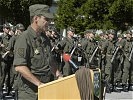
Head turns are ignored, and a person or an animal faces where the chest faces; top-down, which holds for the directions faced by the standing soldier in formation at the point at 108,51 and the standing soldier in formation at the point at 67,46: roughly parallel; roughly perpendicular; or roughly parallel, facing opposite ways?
roughly parallel

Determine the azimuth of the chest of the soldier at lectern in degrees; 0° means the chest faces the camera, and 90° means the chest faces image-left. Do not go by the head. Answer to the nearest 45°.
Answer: approximately 315°

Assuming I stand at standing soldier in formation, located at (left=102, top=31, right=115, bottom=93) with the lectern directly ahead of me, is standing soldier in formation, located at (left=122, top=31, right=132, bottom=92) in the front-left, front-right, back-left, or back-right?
back-left

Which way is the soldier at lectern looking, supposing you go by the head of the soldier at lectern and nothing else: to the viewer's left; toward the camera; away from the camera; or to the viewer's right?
to the viewer's right
